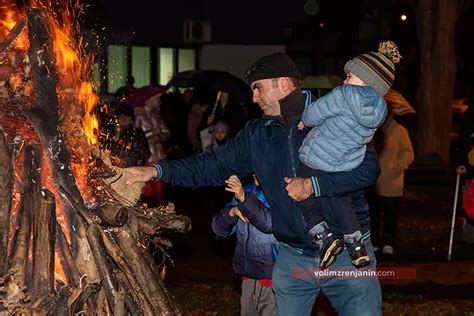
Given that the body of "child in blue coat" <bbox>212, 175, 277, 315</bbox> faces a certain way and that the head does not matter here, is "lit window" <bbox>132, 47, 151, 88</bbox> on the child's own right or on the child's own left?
on the child's own right

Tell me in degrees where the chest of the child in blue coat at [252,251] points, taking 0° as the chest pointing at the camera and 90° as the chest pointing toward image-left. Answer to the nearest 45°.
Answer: approximately 45°

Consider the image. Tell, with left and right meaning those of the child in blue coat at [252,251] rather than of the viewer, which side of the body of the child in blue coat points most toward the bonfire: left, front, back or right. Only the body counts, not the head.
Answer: front

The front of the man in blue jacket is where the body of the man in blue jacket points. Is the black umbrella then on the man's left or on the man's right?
on the man's right

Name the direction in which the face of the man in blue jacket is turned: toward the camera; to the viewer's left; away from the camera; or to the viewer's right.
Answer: to the viewer's left

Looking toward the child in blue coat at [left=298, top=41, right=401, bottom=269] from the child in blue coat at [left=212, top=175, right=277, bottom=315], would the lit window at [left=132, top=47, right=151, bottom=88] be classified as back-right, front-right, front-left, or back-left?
back-left

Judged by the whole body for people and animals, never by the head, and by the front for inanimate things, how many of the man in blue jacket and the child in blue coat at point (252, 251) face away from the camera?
0

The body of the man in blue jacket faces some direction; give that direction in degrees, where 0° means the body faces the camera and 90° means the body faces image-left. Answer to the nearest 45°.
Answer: approximately 45°

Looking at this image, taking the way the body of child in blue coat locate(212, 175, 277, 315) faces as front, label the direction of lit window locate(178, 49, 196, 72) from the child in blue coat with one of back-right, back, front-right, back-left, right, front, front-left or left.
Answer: back-right

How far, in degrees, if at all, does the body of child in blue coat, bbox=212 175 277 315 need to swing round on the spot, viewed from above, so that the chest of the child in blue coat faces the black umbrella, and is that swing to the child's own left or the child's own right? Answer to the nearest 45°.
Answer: approximately 135° to the child's own right
